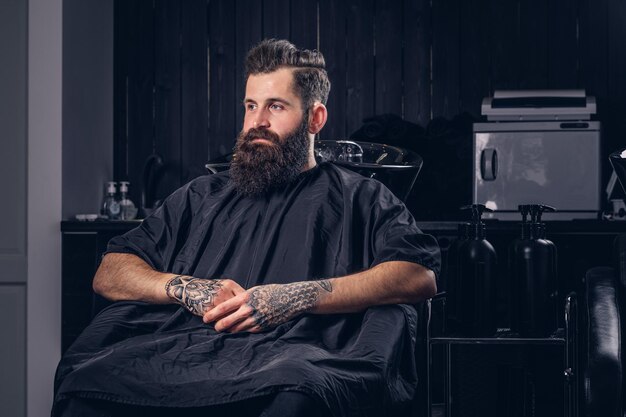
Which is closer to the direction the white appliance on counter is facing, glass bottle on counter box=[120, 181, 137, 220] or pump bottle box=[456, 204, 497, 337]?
the pump bottle

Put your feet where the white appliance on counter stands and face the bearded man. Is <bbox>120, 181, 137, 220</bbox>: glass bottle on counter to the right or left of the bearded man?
right

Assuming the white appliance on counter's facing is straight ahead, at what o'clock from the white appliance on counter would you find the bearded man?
The bearded man is roughly at 1 o'clock from the white appliance on counter.

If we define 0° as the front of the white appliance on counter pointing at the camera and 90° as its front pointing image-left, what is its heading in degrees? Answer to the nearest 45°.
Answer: approximately 0°

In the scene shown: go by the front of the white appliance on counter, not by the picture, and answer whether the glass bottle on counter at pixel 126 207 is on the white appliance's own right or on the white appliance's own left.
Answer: on the white appliance's own right

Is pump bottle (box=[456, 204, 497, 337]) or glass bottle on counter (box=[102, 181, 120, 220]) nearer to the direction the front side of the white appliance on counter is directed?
the pump bottle

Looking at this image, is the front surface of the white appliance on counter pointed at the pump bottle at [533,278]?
yes

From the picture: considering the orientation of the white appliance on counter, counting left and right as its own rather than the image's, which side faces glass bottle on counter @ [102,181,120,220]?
right
